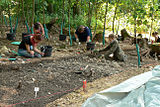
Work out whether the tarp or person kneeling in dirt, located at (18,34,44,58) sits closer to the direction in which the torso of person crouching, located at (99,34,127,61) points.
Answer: the person kneeling in dirt

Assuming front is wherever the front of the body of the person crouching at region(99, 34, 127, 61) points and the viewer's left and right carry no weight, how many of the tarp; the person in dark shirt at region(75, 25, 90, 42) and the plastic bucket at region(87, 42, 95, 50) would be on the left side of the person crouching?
1

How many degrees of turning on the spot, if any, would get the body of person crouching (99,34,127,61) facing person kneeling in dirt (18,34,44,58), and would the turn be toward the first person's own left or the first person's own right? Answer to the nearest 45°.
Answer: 0° — they already face them

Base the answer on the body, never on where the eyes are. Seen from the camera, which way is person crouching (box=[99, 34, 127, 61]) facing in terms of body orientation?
to the viewer's left

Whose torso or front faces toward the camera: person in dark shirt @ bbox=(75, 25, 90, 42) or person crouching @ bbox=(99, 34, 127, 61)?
the person in dark shirt

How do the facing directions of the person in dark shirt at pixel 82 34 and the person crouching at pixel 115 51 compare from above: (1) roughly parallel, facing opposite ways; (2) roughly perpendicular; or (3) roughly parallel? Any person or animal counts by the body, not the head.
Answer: roughly perpendicular

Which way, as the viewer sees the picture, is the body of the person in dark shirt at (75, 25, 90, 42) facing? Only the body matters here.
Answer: toward the camera

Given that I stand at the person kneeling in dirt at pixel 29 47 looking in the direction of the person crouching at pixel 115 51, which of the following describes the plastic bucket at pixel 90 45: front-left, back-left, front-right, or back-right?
front-left

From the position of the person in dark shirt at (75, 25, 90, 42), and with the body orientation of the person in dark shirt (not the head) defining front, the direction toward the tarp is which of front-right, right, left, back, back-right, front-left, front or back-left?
front

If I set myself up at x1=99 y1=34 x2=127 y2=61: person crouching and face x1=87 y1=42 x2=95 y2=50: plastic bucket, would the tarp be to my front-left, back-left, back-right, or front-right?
back-left

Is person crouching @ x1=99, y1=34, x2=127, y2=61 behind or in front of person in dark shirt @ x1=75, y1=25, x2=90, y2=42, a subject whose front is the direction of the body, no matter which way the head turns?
in front

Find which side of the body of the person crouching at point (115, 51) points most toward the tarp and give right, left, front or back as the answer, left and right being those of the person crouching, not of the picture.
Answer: left

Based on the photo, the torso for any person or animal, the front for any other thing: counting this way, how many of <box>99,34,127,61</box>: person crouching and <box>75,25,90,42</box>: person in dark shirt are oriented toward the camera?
1
